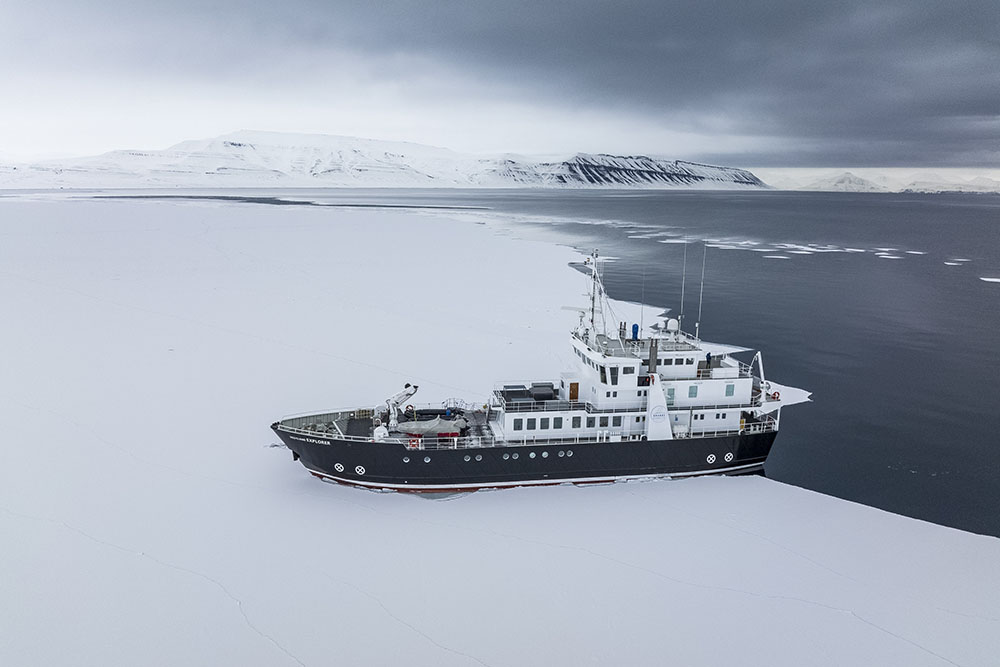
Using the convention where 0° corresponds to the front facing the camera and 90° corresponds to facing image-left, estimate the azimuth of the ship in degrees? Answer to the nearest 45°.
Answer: approximately 90°
